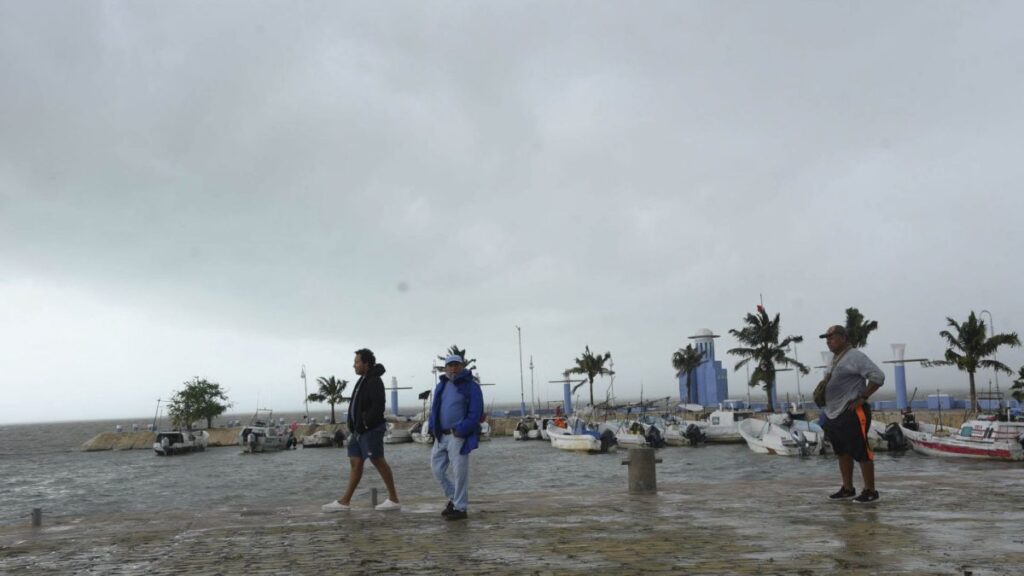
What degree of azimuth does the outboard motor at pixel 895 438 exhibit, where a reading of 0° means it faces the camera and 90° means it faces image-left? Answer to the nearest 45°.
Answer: approximately 270°

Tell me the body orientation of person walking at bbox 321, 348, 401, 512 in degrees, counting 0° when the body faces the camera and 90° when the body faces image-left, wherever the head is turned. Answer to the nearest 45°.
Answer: approximately 90°
